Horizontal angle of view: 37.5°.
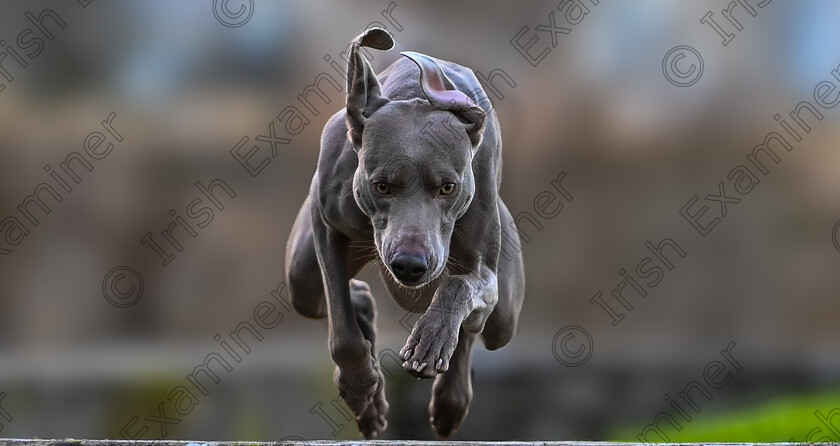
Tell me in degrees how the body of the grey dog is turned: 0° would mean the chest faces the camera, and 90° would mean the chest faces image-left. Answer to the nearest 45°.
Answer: approximately 0°
